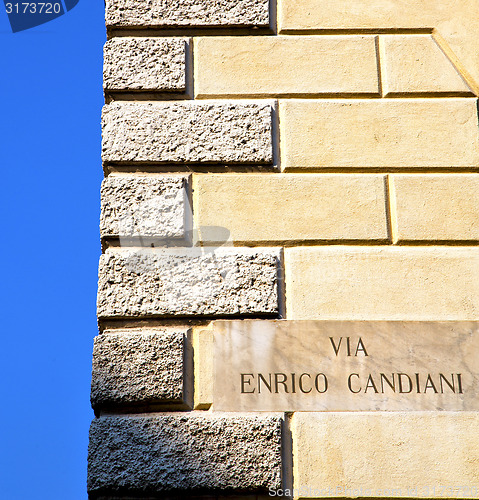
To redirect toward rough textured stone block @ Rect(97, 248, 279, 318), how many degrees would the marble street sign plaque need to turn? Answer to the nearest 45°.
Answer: approximately 90° to its right

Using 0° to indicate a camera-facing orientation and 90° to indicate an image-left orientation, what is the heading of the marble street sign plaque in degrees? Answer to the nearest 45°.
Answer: approximately 0°

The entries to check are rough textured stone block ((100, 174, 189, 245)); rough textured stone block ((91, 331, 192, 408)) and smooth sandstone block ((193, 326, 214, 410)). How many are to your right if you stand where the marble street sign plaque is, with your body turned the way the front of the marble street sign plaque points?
3

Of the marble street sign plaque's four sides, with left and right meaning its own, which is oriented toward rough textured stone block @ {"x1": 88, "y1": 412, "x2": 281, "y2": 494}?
right
